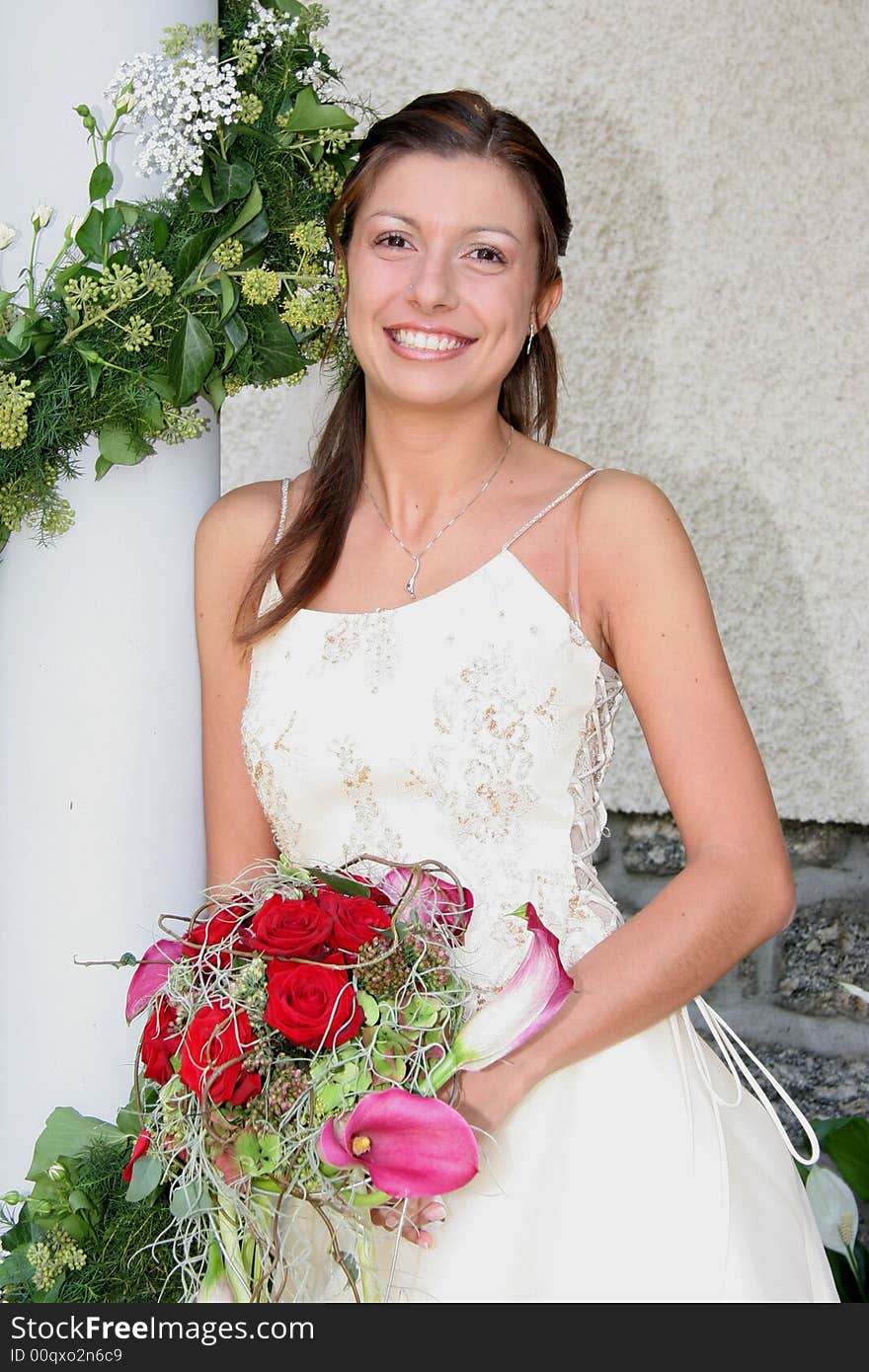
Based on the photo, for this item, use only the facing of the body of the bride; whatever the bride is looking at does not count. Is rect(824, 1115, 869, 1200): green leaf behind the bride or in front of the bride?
behind

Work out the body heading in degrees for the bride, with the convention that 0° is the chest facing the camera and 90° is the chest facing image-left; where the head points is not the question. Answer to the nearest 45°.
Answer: approximately 45°
